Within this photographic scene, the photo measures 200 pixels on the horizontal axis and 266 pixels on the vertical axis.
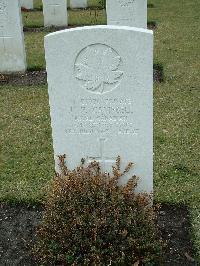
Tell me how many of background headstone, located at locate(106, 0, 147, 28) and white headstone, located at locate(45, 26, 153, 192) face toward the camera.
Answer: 2

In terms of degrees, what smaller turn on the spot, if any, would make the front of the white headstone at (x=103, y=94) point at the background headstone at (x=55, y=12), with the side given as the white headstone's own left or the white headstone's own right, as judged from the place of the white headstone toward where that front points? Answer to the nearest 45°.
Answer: approximately 180°

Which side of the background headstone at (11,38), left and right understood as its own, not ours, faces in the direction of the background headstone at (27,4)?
back

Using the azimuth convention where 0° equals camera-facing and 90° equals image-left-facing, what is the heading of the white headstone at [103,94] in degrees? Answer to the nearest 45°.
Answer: approximately 0°

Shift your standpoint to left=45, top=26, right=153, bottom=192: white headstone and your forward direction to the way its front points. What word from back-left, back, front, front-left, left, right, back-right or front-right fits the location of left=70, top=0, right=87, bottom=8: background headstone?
back

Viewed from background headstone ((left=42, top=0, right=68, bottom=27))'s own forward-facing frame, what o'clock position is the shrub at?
The shrub is roughly at 12 o'clock from the background headstone.
